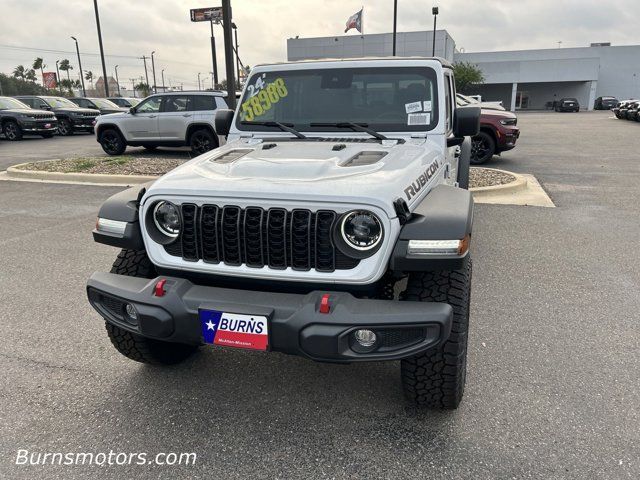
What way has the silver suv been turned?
to the viewer's left

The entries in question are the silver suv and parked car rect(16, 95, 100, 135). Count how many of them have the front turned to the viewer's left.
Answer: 1

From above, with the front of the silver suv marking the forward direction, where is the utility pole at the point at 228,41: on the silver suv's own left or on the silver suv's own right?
on the silver suv's own left

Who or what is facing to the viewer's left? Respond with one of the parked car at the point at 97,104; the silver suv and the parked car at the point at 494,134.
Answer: the silver suv

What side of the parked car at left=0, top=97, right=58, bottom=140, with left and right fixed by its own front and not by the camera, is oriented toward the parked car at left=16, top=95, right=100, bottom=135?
left

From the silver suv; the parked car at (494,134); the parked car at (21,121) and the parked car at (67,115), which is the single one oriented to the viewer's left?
the silver suv
